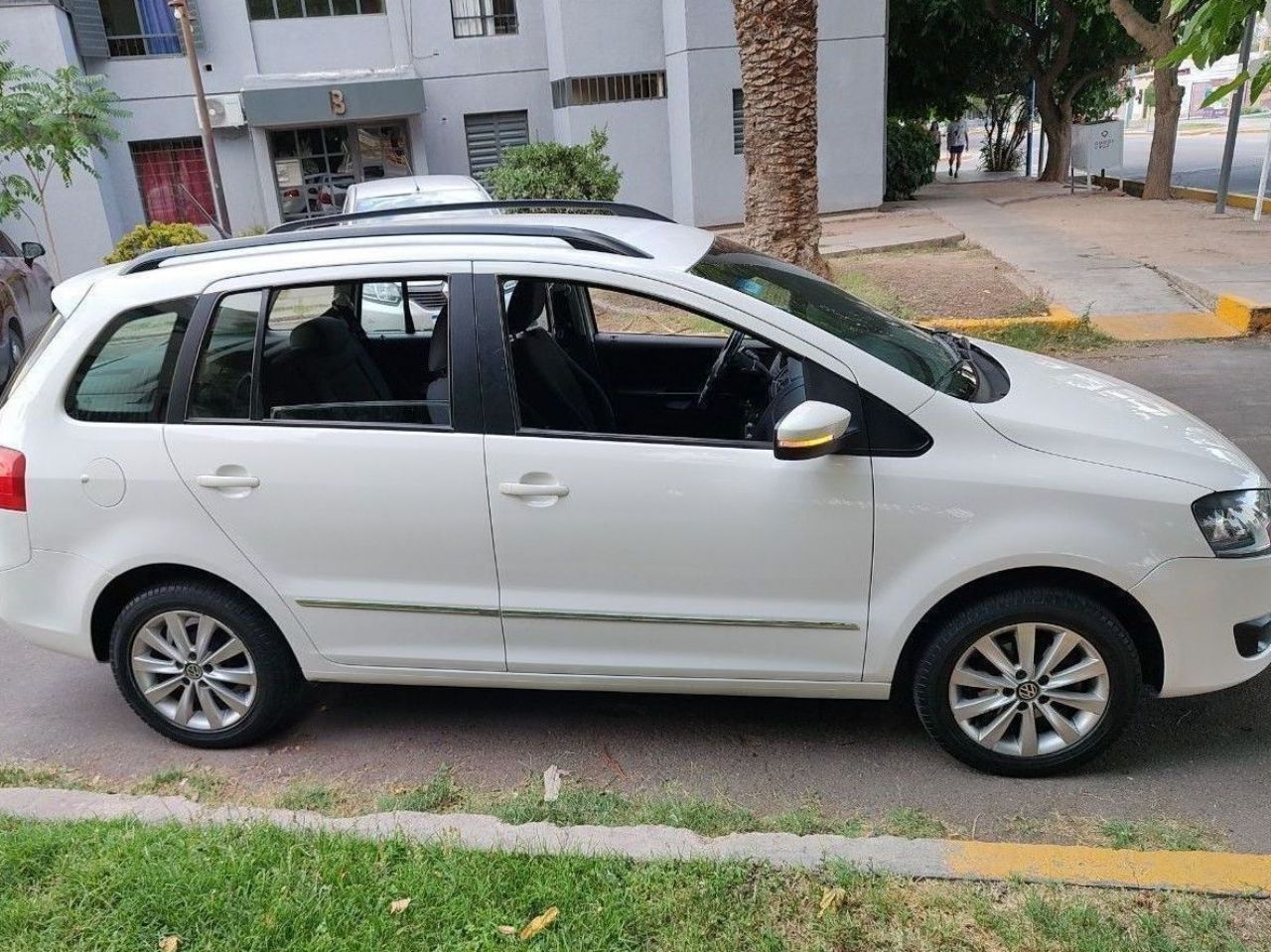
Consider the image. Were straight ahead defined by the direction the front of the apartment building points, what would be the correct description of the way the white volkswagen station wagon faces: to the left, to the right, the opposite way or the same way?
to the left

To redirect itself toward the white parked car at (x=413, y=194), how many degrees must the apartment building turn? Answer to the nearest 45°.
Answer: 0° — it already faces it

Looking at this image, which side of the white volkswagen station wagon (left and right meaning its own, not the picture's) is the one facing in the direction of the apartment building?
left

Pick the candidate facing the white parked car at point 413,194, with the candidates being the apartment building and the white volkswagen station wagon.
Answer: the apartment building

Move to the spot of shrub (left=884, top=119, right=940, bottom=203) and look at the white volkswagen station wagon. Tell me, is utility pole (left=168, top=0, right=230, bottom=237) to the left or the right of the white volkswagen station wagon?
right

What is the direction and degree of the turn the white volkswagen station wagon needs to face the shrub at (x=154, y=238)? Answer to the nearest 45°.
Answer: approximately 135° to its left

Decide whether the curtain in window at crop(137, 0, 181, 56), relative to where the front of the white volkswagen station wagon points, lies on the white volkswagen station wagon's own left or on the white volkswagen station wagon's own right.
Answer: on the white volkswagen station wagon's own left

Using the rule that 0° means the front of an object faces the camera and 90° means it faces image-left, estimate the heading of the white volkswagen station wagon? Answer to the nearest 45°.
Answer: approximately 270°

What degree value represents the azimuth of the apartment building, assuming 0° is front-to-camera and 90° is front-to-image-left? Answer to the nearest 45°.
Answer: approximately 0°

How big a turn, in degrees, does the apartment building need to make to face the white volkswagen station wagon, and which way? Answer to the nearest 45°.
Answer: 0° — it already faces it

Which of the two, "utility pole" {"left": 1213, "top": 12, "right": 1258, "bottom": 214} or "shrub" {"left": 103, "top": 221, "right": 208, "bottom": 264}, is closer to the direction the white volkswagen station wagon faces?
the utility pole
